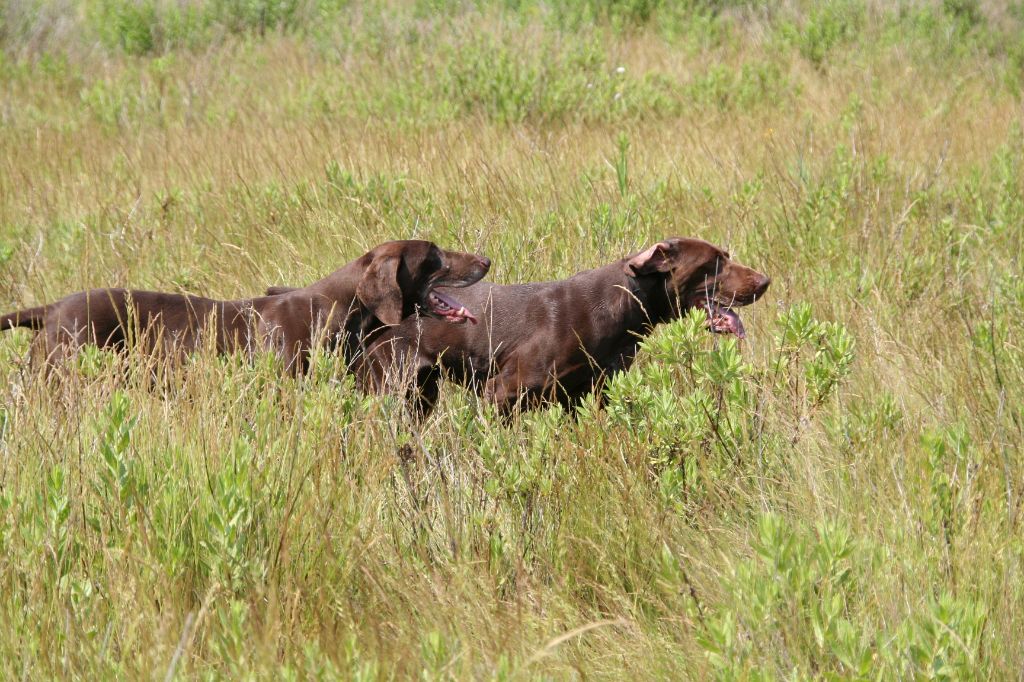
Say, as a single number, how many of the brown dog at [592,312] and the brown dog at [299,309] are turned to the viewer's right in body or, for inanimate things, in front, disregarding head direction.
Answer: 2

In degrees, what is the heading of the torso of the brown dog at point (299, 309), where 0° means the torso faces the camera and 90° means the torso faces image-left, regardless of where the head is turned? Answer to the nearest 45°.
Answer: approximately 270°

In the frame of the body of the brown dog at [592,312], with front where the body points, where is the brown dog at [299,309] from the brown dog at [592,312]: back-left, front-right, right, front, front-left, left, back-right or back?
back

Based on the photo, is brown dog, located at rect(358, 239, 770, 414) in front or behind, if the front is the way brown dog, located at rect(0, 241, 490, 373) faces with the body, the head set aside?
in front

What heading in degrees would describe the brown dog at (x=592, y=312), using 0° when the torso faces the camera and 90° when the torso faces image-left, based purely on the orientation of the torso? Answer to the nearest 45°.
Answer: approximately 270°
